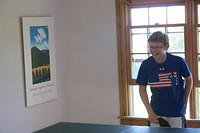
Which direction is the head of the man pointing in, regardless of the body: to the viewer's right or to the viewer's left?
to the viewer's left

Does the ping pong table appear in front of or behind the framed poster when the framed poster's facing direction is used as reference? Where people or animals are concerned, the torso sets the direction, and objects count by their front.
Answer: in front

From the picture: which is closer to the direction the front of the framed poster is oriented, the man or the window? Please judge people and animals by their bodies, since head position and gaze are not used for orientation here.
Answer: the man

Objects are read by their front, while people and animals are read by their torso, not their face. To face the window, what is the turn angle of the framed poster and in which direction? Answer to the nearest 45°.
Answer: approximately 45° to its left

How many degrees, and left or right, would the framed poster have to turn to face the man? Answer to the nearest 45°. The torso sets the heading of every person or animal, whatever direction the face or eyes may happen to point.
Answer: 0° — it already faces them
